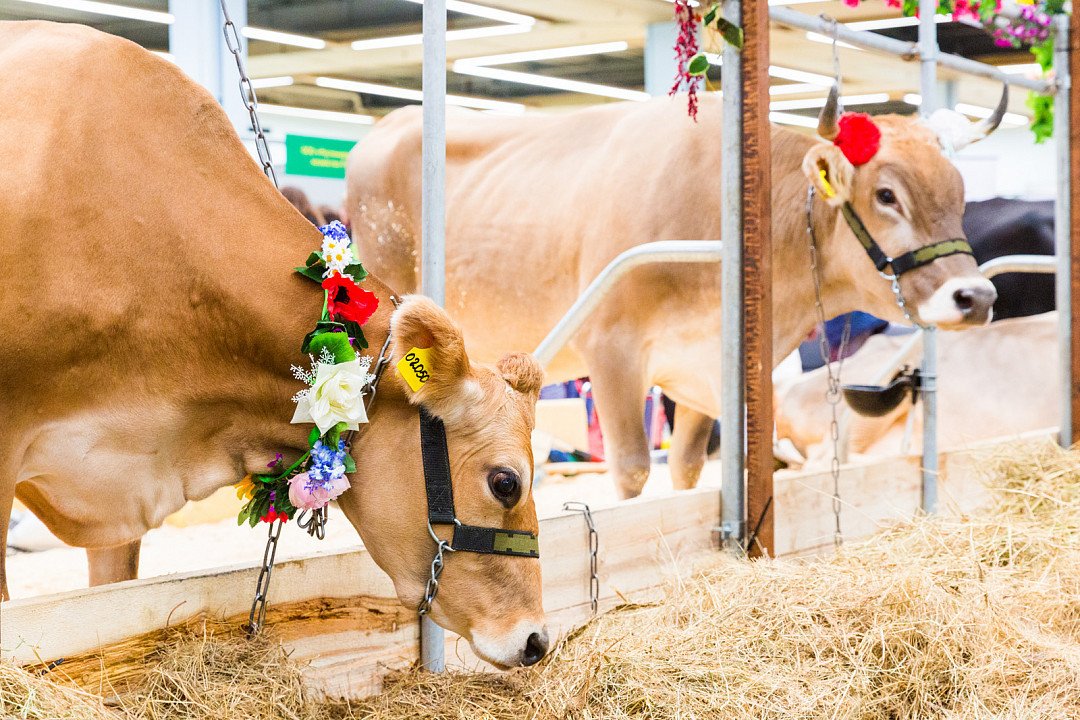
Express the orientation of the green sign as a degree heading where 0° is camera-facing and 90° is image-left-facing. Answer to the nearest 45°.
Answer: approximately 0°
